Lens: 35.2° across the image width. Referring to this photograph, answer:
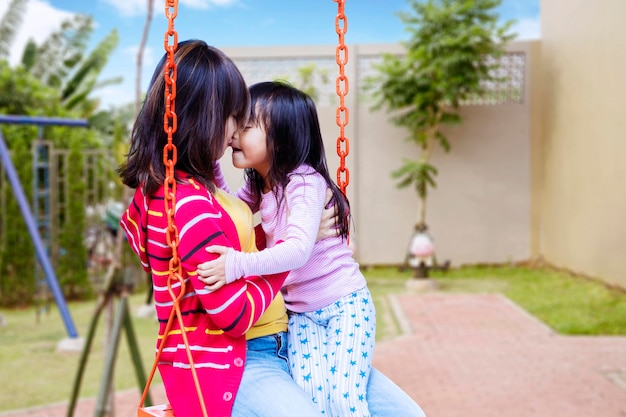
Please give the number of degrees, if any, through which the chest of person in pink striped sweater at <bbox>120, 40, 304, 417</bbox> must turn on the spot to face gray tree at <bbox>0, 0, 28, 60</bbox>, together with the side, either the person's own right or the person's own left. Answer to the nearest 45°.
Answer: approximately 90° to the person's own left

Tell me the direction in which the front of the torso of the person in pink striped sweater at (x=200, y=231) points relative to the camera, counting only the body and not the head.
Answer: to the viewer's right

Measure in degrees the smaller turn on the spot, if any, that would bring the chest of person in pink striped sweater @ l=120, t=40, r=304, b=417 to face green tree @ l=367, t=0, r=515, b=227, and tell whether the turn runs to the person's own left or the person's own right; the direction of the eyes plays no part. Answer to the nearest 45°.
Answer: approximately 90° to the person's own left

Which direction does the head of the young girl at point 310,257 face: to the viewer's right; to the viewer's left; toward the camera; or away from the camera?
to the viewer's left

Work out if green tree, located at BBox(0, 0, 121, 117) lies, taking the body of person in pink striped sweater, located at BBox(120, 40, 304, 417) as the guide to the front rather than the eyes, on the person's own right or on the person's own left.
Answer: on the person's own left

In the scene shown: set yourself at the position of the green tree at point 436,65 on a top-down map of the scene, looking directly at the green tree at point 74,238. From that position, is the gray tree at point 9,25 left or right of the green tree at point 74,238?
right
